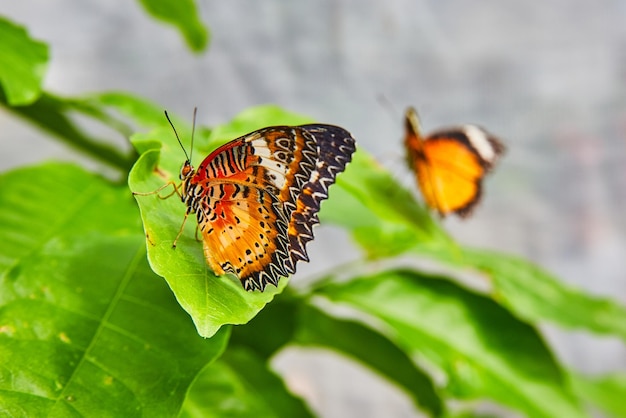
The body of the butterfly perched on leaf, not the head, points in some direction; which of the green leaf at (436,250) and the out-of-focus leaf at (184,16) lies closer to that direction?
the out-of-focus leaf

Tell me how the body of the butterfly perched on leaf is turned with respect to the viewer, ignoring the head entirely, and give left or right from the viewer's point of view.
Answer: facing to the left of the viewer

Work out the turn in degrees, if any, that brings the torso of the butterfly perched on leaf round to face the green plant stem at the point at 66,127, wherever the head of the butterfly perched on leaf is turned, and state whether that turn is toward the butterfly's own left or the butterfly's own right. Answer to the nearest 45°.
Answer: approximately 45° to the butterfly's own right
